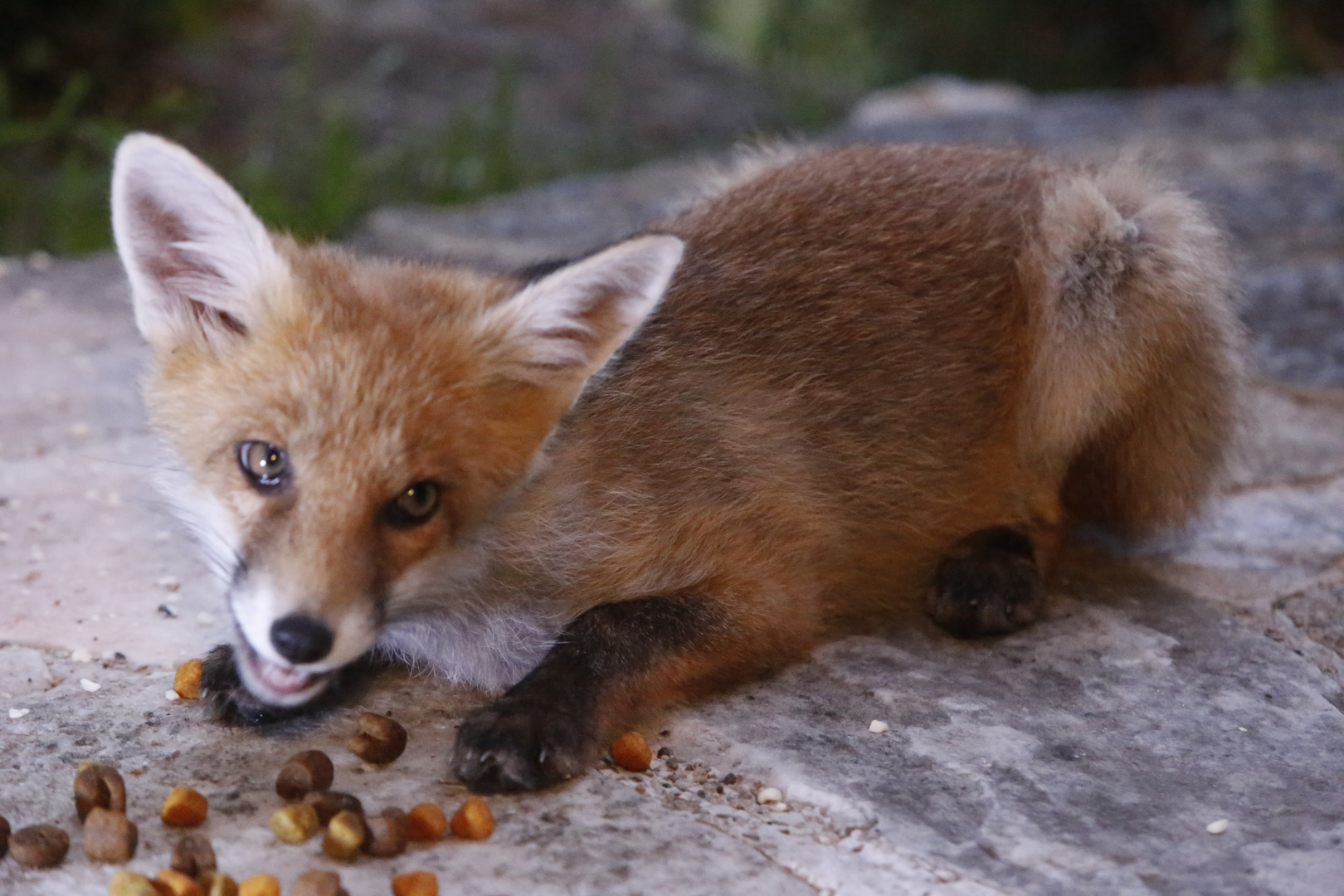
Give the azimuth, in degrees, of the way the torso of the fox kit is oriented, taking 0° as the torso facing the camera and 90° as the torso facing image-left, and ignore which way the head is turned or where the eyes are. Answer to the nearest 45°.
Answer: approximately 45°

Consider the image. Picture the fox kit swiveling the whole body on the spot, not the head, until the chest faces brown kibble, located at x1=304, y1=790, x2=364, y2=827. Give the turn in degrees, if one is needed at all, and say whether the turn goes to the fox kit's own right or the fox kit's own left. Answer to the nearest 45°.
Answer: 0° — it already faces it

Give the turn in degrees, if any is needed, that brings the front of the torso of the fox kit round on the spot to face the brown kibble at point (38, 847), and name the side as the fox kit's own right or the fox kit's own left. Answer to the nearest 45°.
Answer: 0° — it already faces it

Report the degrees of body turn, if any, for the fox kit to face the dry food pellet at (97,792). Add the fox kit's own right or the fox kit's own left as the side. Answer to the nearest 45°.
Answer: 0° — it already faces it
